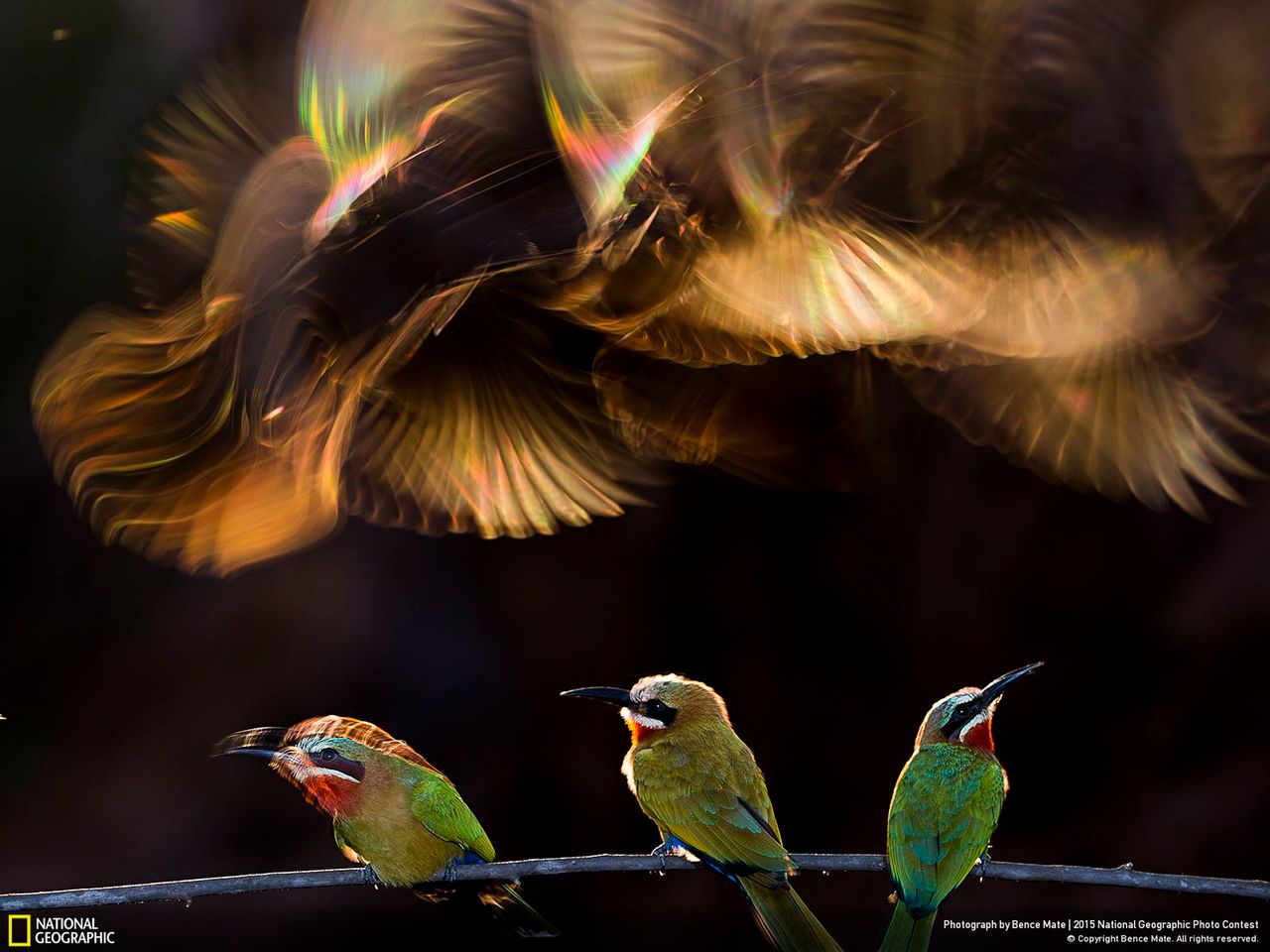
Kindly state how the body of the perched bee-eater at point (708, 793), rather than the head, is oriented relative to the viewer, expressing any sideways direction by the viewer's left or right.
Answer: facing away from the viewer and to the left of the viewer

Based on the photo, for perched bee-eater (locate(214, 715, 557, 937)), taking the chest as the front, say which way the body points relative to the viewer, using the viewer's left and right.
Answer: facing the viewer and to the left of the viewer

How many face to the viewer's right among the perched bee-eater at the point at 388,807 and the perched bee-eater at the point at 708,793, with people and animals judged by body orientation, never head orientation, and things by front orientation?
0
